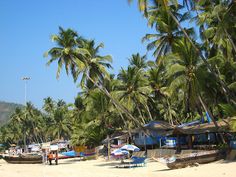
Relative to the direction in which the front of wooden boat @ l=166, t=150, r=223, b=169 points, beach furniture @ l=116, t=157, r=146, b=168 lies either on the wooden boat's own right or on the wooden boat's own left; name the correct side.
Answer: on the wooden boat's own right

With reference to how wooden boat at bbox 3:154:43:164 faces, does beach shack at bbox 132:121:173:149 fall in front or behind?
behind

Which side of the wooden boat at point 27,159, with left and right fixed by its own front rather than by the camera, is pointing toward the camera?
left
